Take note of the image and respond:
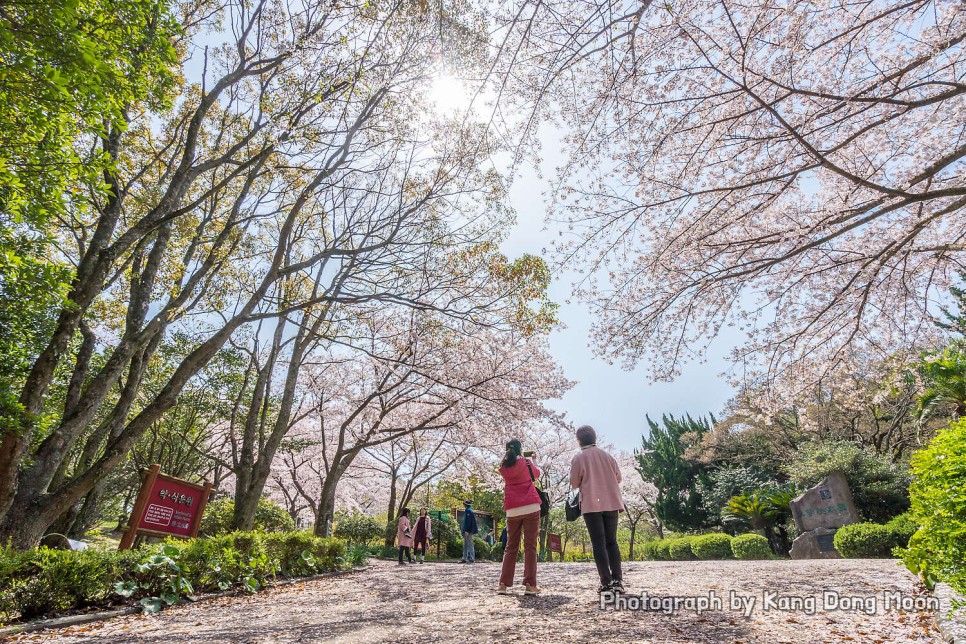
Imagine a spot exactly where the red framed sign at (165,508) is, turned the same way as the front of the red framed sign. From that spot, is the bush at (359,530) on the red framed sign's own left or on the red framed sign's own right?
on the red framed sign's own left

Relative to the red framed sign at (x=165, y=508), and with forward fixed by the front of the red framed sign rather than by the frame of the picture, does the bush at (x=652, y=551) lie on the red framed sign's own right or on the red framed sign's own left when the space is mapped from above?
on the red framed sign's own left

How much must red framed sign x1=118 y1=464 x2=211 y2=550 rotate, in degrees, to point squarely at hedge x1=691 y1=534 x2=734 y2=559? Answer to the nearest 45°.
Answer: approximately 45° to its left

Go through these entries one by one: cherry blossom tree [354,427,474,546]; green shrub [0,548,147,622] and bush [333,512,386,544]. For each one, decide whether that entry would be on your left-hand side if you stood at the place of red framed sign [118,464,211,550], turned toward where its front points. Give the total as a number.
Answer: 2

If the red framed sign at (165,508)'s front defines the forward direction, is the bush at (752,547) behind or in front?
in front

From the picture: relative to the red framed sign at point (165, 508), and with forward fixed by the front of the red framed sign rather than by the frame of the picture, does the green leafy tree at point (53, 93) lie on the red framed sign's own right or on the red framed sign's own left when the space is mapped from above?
on the red framed sign's own right

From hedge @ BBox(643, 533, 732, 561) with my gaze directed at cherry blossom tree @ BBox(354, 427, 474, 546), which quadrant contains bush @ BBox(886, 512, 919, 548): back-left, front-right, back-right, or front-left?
back-left

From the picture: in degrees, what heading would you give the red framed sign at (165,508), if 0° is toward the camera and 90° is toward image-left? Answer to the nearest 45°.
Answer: approximately 315°

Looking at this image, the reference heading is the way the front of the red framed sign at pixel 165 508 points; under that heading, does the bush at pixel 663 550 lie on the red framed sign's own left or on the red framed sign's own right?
on the red framed sign's own left

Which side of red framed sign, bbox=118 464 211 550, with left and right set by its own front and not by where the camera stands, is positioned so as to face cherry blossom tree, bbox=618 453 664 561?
left

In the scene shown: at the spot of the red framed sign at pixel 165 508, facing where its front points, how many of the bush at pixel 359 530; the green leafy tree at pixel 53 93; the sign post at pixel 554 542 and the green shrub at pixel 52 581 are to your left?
2

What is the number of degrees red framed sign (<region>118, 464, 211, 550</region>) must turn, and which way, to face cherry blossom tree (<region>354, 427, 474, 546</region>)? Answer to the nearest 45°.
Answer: approximately 90° to its left

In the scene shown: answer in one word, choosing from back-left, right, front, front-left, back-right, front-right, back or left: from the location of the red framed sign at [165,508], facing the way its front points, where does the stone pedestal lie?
front-left

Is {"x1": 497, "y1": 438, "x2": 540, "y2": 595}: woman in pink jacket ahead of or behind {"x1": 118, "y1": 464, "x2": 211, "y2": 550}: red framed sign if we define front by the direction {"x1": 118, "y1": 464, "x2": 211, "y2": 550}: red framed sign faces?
ahead

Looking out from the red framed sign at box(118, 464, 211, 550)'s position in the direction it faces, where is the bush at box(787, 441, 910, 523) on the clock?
The bush is roughly at 11 o'clock from the red framed sign.
